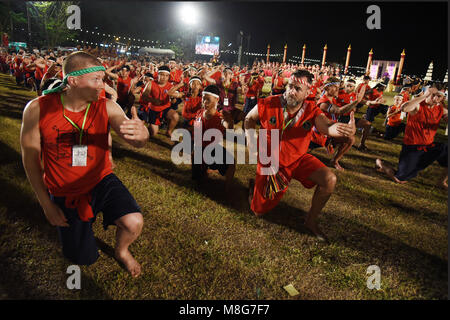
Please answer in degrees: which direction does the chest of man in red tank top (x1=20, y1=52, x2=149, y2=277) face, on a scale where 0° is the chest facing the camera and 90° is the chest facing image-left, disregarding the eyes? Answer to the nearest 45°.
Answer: approximately 315°

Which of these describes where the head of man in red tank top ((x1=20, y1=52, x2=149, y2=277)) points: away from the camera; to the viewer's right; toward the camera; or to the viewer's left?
to the viewer's right

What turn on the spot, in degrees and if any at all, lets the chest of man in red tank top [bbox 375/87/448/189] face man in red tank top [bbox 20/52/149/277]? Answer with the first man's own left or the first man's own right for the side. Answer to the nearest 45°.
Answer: approximately 90° to the first man's own right

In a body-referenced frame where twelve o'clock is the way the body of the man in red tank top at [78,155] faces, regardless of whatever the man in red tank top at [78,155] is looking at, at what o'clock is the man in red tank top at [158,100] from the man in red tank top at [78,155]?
the man in red tank top at [158,100] is roughly at 8 o'clock from the man in red tank top at [78,155].

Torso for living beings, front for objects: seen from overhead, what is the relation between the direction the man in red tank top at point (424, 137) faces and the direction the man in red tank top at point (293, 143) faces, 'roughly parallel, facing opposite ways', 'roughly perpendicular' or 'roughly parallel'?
roughly parallel

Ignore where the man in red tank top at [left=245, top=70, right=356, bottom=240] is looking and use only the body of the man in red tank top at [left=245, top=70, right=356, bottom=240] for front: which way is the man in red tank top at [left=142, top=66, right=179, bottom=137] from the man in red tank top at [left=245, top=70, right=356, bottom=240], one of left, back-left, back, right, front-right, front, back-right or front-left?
back

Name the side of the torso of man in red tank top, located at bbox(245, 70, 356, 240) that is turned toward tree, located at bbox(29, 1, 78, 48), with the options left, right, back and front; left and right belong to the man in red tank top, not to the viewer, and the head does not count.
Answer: back

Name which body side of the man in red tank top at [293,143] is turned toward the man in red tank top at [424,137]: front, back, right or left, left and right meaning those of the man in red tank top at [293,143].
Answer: left

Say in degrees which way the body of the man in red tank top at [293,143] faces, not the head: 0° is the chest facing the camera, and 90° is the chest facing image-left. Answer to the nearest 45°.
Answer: approximately 315°
